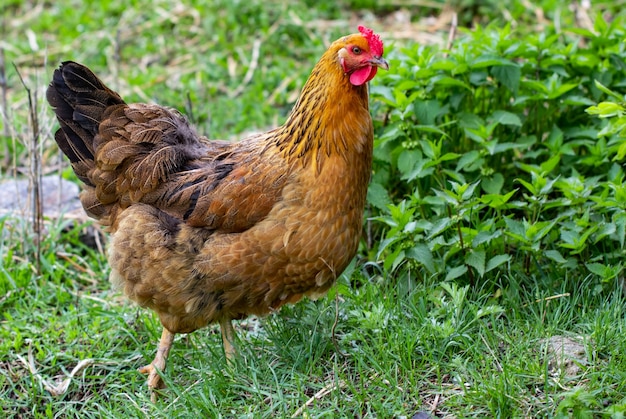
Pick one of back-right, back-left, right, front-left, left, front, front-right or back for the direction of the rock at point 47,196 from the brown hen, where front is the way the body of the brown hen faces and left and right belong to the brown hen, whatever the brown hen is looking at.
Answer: back-left

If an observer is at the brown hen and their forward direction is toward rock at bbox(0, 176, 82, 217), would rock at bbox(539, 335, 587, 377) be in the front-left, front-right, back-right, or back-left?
back-right

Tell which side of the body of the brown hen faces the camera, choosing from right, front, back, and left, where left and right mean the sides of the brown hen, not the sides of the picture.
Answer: right

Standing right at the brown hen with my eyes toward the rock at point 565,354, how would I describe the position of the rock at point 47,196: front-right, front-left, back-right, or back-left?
back-left

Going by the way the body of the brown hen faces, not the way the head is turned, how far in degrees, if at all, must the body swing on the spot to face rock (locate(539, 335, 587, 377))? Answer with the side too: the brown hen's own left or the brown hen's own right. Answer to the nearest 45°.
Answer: approximately 45° to the brown hen's own right
